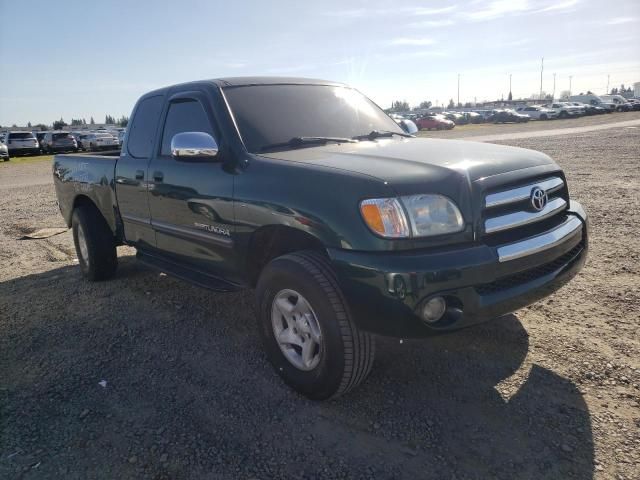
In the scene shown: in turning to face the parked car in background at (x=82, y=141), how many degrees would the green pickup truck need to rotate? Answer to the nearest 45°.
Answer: approximately 180°

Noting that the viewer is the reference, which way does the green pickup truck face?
facing the viewer and to the right of the viewer

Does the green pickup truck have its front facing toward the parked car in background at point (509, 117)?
no

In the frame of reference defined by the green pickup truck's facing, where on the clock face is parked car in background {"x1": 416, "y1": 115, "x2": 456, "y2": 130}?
The parked car in background is roughly at 8 o'clock from the green pickup truck.

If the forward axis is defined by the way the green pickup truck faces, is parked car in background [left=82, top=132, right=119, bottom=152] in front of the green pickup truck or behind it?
behind

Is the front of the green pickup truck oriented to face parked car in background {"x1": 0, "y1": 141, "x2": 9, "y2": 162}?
no

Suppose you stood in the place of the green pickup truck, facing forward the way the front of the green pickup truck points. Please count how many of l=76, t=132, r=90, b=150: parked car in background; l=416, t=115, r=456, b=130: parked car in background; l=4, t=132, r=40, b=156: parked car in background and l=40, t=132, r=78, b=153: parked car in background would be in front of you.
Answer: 0

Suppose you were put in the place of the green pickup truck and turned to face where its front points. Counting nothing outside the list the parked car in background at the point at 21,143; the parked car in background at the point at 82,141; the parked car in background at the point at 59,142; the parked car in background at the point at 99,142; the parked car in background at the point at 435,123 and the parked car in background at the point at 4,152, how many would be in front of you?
0

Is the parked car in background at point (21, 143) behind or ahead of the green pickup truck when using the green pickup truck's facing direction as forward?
behind

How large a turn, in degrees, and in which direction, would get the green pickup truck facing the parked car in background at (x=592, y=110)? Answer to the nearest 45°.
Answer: approximately 90° to its left

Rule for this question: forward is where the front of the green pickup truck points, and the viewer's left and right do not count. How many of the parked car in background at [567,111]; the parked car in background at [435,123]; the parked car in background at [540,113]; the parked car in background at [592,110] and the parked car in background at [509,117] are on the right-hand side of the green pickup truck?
0

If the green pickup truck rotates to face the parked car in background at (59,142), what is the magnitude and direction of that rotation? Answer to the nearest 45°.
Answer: approximately 180°
